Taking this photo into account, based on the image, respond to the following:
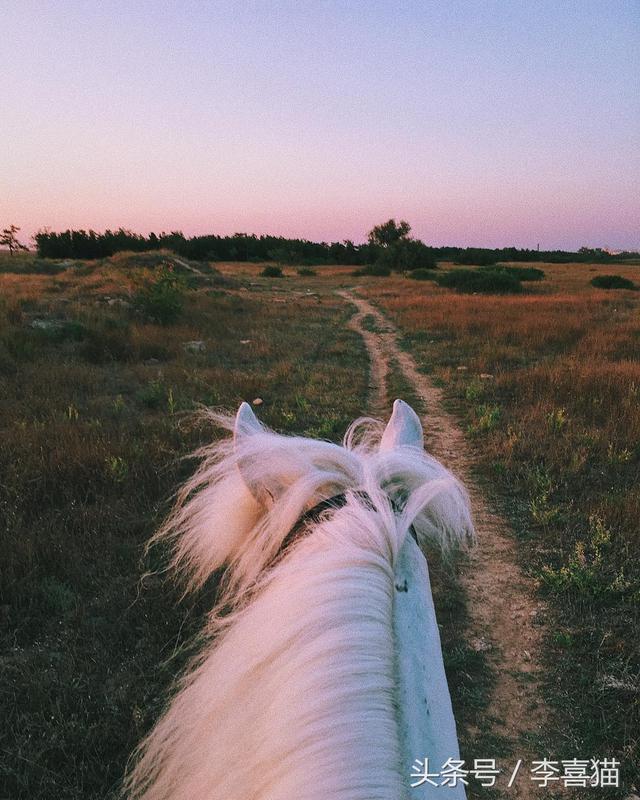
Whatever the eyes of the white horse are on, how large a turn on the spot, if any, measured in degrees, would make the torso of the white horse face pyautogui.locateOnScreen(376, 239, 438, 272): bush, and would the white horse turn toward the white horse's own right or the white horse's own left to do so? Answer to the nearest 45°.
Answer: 0° — it already faces it

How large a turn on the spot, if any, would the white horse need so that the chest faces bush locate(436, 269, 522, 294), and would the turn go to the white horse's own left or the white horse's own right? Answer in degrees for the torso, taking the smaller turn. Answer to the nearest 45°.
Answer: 0° — it already faces it

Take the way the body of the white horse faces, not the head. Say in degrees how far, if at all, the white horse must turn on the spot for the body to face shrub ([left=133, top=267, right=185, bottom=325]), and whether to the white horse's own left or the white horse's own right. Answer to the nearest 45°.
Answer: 0° — it already faces it

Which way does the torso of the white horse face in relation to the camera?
away from the camera

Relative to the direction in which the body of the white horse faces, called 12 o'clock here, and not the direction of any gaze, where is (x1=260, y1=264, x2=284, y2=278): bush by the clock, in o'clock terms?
The bush is roughly at 12 o'clock from the white horse.

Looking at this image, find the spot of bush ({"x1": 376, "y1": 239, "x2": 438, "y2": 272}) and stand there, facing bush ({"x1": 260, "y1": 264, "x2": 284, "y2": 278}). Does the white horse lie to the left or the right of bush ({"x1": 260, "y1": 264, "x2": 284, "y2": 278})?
left

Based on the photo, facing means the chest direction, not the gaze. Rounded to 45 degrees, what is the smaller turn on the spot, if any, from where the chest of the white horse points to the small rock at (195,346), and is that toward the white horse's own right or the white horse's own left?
0° — it already faces it
